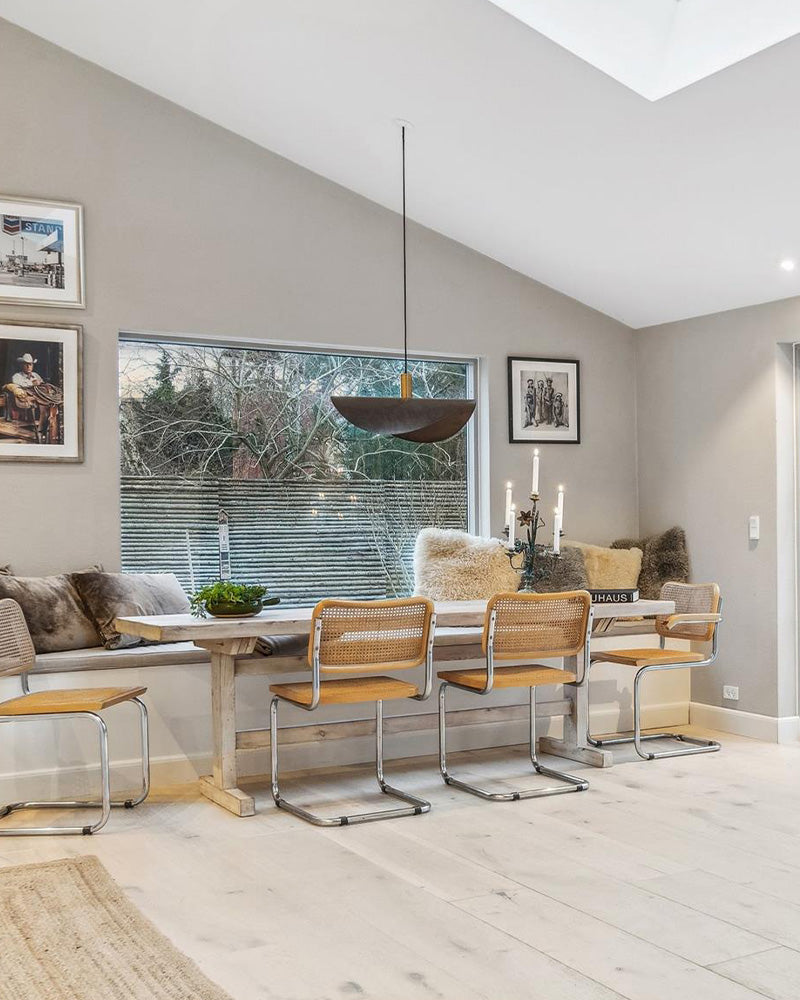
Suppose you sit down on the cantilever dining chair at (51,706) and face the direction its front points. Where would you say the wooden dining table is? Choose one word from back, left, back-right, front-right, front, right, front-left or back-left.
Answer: front

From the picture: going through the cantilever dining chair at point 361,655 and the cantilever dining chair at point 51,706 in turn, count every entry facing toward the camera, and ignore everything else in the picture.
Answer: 0

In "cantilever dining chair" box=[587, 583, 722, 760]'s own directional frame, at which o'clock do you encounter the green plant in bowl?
The green plant in bowl is roughly at 12 o'clock from the cantilever dining chair.

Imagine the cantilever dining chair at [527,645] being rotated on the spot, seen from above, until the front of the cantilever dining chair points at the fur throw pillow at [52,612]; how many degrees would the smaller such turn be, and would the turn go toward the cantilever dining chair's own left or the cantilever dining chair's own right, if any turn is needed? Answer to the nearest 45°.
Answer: approximately 45° to the cantilever dining chair's own left

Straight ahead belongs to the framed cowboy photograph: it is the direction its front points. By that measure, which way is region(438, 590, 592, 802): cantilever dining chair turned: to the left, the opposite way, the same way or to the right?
the opposite way

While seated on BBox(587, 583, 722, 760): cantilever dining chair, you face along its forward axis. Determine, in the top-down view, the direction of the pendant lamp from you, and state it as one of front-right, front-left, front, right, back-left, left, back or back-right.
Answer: front

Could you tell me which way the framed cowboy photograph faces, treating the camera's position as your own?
facing the viewer

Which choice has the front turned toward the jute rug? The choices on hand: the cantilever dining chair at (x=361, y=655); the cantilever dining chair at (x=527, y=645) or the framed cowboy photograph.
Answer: the framed cowboy photograph

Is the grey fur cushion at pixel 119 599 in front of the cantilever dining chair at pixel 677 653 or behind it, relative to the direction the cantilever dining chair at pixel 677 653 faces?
in front

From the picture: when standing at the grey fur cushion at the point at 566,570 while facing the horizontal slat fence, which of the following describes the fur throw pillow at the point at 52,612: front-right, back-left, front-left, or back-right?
front-left

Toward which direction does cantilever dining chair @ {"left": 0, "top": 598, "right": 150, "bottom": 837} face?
to the viewer's right

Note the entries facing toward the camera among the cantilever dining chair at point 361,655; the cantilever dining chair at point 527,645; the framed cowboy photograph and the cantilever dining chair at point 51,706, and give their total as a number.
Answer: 1

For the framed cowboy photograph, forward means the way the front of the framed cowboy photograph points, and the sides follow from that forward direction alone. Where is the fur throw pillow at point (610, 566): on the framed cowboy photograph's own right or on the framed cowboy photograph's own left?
on the framed cowboy photograph's own left

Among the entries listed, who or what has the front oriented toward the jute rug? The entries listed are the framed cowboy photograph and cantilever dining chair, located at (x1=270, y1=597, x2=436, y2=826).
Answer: the framed cowboy photograph

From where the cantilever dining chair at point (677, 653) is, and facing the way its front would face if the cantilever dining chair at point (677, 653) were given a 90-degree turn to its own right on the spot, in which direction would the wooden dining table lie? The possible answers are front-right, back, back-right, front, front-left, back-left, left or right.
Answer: left

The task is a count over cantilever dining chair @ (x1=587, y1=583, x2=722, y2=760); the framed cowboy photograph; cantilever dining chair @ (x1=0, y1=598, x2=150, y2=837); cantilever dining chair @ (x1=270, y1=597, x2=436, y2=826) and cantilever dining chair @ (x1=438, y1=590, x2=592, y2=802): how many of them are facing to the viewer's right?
1

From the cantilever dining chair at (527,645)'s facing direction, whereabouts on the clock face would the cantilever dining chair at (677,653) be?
the cantilever dining chair at (677,653) is roughly at 3 o'clock from the cantilever dining chair at (527,645).

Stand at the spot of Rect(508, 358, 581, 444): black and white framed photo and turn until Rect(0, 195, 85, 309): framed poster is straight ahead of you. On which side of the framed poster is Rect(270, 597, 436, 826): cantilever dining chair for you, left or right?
left

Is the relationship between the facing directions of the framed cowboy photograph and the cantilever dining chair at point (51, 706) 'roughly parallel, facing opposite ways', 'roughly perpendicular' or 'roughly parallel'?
roughly perpendicular

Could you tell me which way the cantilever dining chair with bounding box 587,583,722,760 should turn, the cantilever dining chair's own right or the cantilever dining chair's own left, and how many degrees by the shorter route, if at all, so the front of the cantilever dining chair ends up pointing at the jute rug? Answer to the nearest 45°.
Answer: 0° — it already faces it
